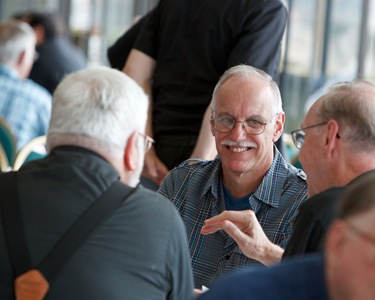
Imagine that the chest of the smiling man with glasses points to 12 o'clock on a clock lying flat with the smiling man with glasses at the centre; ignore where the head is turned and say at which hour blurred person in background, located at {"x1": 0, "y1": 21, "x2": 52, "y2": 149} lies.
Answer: The blurred person in background is roughly at 5 o'clock from the smiling man with glasses.

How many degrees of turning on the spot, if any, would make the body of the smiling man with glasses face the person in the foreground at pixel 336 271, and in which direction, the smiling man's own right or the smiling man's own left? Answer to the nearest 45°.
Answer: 0° — they already face them

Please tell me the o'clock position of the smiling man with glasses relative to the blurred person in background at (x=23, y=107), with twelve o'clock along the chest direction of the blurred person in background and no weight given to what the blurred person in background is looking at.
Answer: The smiling man with glasses is roughly at 4 o'clock from the blurred person in background.

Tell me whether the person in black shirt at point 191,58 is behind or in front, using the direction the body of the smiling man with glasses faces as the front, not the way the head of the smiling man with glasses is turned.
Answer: behind

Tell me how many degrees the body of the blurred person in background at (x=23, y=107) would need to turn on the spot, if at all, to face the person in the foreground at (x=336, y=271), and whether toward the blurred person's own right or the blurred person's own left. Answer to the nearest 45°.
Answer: approximately 135° to the blurred person's own right

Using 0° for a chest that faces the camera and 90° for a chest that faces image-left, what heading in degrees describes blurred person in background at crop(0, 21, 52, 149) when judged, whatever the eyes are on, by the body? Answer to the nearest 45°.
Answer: approximately 225°

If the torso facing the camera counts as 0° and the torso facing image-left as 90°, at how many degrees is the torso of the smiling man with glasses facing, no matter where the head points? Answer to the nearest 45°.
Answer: approximately 0°

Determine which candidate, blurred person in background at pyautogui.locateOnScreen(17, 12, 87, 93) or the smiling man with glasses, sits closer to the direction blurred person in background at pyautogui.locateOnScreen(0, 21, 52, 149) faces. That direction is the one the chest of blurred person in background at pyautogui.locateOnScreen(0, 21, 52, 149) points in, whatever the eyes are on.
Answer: the blurred person in background

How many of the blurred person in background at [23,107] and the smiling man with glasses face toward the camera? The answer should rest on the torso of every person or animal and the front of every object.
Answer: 1

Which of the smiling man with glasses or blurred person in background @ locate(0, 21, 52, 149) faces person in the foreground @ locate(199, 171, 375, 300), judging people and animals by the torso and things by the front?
the smiling man with glasses
